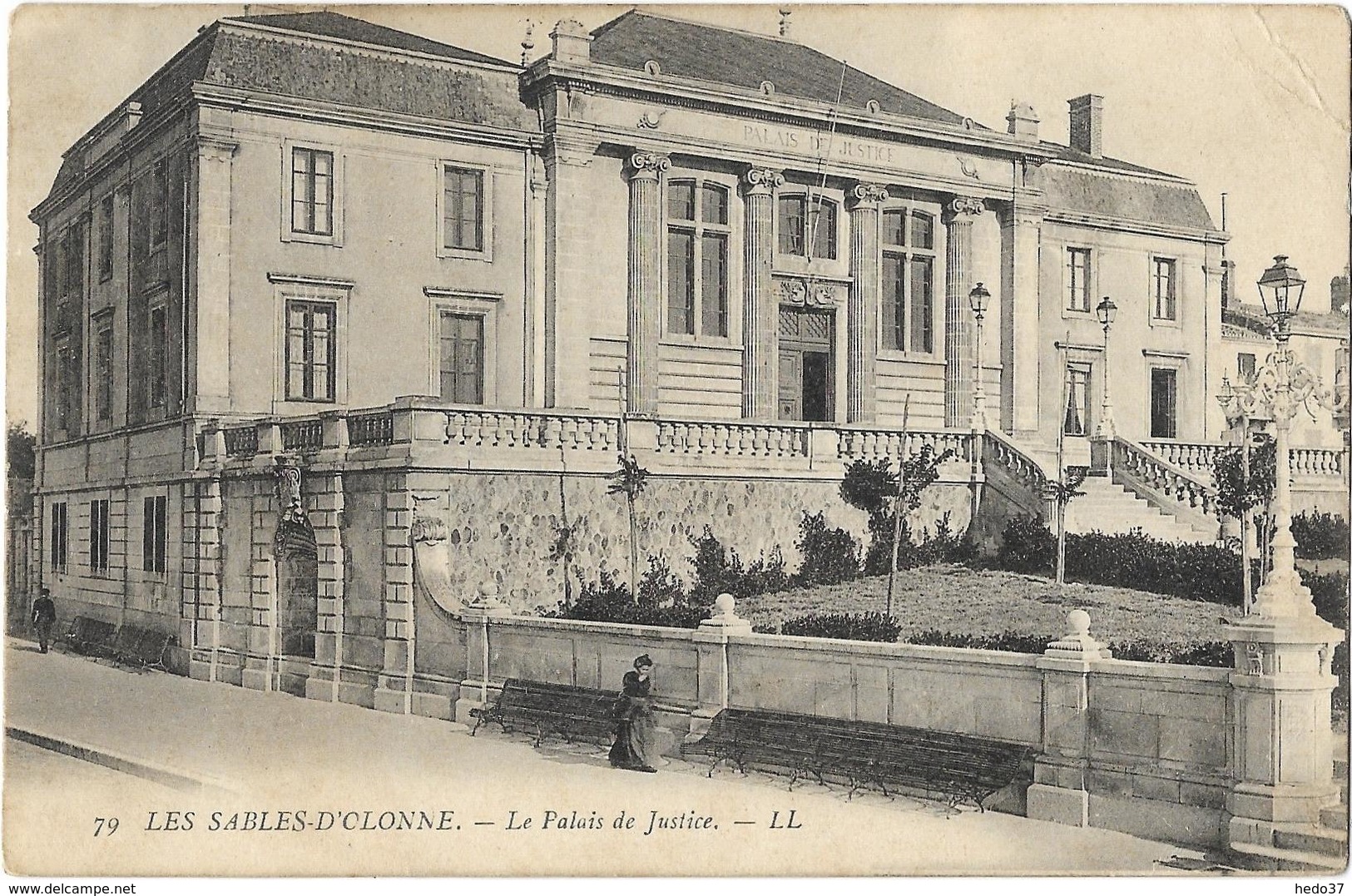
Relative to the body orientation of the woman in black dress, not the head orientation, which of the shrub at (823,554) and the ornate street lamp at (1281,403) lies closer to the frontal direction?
the ornate street lamp

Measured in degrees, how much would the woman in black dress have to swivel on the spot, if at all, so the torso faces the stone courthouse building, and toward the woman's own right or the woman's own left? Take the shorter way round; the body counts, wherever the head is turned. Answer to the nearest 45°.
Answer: approximately 135° to the woman's own left

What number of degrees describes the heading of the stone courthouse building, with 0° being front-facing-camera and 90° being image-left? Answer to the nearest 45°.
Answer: approximately 315°

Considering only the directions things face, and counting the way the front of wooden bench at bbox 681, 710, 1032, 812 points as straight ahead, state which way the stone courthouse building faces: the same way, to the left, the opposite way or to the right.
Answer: to the left

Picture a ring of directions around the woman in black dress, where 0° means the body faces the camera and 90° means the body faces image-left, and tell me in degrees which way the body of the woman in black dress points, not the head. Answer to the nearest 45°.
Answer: approximately 315°

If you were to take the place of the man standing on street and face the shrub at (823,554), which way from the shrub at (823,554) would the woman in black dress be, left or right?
right

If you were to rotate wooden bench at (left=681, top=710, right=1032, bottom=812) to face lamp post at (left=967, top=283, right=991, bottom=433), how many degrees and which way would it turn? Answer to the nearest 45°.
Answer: approximately 135° to its right
